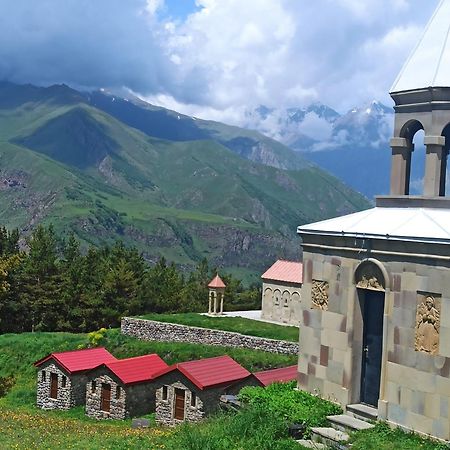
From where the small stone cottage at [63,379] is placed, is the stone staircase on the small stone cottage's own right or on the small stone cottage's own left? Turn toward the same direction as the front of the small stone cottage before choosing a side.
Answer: on the small stone cottage's own left

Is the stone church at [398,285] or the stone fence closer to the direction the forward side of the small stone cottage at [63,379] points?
the stone church

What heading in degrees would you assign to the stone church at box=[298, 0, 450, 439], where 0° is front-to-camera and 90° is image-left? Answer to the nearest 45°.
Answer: approximately 45°

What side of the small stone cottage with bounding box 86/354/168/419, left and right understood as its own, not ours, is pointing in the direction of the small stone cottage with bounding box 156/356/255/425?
left

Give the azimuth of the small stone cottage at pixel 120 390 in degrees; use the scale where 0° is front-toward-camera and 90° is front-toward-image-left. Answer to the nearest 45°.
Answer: approximately 45°

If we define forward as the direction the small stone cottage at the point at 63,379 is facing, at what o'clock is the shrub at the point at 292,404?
The shrub is roughly at 10 o'clock from the small stone cottage.
